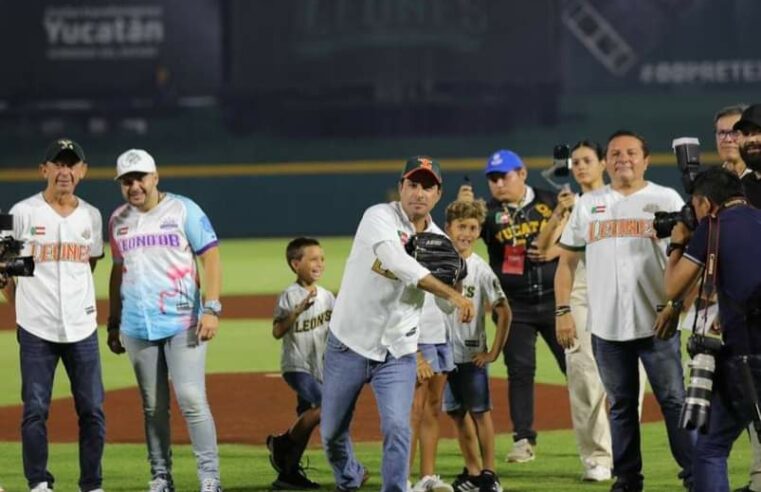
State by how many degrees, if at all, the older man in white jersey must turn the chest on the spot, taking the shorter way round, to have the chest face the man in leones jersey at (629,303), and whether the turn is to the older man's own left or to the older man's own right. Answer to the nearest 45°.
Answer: approximately 90° to the older man's own left

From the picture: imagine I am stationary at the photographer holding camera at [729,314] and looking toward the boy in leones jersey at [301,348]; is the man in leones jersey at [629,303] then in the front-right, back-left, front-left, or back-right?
front-right

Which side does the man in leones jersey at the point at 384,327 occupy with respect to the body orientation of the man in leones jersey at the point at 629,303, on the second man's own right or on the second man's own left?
on the second man's own right

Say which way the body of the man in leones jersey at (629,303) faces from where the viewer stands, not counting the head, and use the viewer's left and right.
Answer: facing the viewer

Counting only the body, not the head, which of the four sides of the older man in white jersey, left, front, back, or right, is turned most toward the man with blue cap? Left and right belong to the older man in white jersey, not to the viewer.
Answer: left

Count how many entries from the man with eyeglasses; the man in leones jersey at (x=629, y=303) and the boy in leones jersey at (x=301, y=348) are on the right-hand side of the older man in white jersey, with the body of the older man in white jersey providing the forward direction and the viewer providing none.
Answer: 0

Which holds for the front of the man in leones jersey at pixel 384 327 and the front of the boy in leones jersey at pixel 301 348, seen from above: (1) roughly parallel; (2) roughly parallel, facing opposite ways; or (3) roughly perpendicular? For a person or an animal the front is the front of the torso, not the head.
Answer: roughly parallel

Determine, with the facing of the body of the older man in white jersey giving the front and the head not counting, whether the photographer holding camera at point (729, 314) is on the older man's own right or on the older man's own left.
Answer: on the older man's own left

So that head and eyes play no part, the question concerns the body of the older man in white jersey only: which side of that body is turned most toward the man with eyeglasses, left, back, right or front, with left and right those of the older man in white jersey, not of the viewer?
left

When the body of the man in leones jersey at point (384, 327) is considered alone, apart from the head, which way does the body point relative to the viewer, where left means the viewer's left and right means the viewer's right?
facing the viewer and to the right of the viewer

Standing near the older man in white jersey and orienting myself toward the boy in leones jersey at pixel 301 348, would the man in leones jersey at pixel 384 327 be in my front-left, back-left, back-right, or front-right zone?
front-right

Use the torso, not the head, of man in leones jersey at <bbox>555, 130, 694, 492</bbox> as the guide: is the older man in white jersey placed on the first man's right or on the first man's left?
on the first man's right

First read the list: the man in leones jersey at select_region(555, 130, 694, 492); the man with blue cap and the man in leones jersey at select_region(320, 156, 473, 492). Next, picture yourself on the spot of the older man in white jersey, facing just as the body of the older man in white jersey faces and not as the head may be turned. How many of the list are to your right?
0
